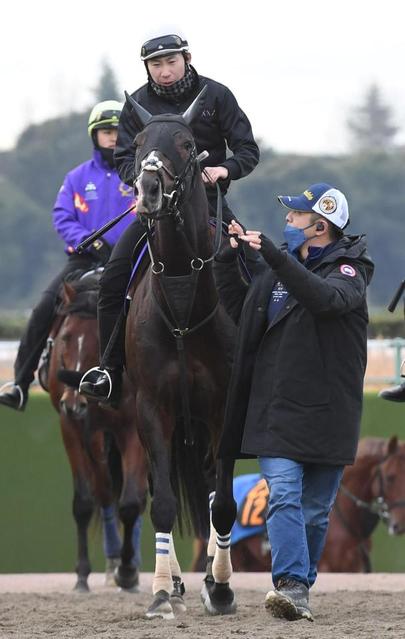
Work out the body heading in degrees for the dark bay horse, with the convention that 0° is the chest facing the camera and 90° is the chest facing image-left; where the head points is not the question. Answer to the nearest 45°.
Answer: approximately 0°

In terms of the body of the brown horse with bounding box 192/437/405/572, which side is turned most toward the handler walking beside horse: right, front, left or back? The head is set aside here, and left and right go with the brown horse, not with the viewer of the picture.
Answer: right

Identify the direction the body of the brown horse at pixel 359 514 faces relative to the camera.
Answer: to the viewer's right

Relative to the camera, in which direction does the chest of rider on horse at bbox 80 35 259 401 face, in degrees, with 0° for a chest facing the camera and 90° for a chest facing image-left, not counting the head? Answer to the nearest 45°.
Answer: approximately 0°
